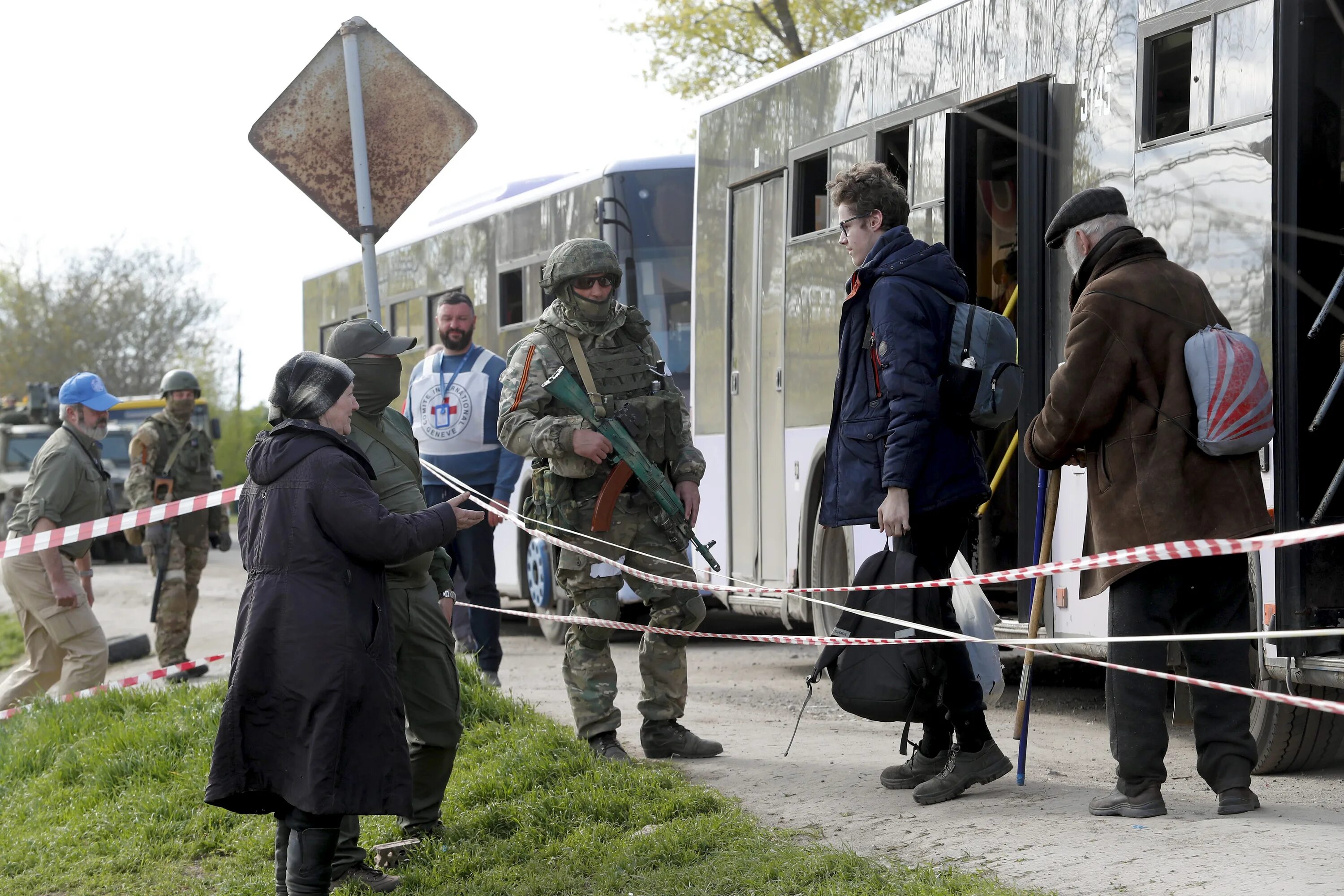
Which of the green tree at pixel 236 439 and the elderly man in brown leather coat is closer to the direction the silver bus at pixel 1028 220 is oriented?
the elderly man in brown leather coat

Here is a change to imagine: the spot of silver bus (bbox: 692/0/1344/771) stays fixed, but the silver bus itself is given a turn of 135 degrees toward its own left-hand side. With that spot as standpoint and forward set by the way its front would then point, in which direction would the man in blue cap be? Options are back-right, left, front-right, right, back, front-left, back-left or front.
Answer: left

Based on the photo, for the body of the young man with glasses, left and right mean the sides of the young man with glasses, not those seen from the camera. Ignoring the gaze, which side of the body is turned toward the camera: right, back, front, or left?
left

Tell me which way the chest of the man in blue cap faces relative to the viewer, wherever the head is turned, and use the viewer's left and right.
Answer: facing to the right of the viewer

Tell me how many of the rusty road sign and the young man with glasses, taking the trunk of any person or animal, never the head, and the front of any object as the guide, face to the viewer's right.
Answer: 0

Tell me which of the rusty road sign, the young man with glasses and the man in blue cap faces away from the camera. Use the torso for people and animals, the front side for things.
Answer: the rusty road sign

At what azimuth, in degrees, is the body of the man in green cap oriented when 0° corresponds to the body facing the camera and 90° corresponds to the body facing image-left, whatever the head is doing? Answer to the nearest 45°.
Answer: approximately 270°

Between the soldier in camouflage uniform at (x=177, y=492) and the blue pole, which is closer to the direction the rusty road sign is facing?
the soldier in camouflage uniform
